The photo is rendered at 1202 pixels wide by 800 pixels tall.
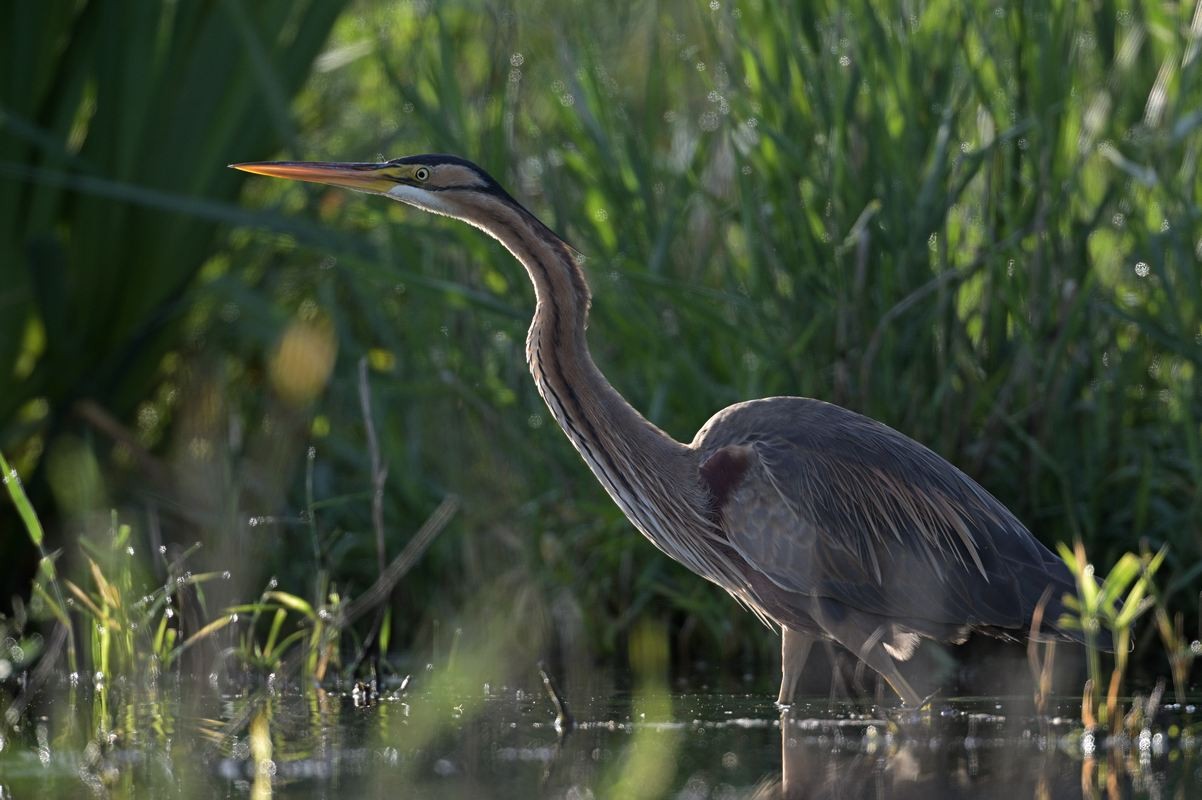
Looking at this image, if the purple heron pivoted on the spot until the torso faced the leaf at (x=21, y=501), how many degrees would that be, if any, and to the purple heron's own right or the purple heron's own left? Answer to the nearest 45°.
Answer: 0° — it already faces it

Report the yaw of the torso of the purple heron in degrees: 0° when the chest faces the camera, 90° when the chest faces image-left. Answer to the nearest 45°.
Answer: approximately 90°
